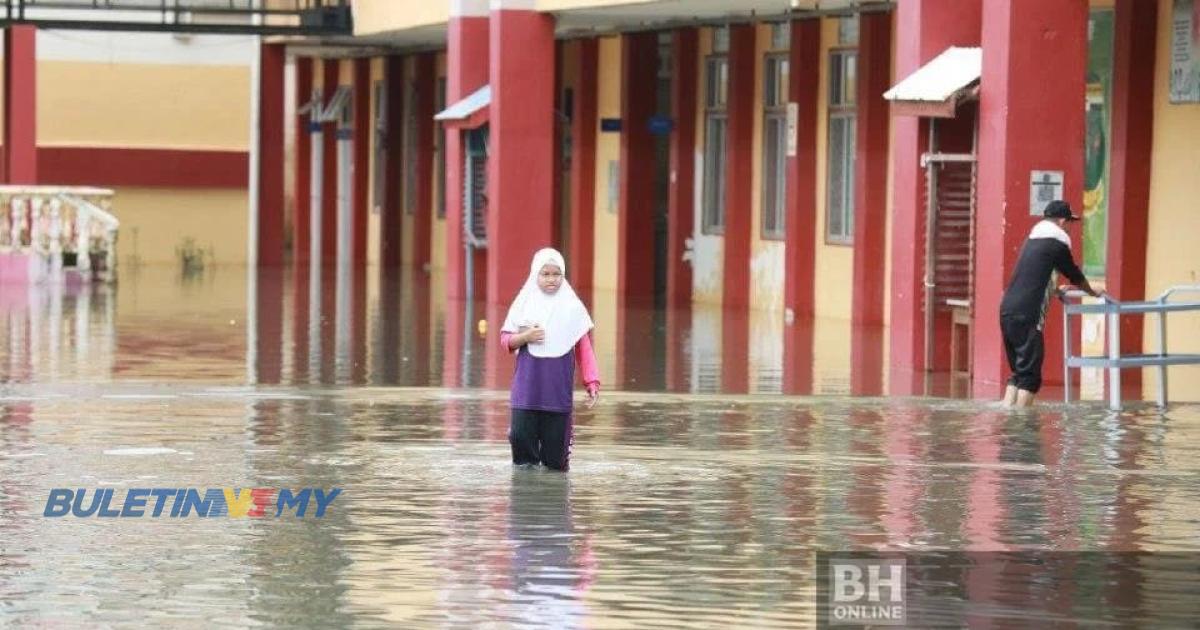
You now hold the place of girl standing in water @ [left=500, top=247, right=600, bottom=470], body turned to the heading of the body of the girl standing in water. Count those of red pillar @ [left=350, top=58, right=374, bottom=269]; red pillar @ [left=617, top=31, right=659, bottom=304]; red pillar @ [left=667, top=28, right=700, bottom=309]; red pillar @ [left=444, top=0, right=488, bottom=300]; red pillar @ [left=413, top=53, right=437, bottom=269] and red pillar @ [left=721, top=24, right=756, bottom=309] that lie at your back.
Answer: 6

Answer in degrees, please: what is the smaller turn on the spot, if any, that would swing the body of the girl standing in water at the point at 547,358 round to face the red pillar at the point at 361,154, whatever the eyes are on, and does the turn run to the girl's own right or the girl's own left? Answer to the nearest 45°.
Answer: approximately 180°

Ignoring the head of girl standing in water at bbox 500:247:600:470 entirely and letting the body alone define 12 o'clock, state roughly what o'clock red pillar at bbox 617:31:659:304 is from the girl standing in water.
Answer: The red pillar is roughly at 6 o'clock from the girl standing in water.

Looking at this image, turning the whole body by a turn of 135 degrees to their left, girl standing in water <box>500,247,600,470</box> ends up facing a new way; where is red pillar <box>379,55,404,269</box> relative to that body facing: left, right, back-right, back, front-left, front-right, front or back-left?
front-left

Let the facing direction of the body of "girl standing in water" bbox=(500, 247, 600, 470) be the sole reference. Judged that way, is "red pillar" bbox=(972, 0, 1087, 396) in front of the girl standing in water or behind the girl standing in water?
behind

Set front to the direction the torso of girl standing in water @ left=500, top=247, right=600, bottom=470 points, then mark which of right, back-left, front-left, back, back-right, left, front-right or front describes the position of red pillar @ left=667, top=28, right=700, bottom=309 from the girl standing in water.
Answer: back

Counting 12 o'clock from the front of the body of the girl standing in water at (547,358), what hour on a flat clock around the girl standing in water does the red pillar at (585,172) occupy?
The red pillar is roughly at 6 o'clock from the girl standing in water.

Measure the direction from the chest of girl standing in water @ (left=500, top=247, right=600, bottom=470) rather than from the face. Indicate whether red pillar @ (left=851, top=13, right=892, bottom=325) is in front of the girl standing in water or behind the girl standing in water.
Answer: behind

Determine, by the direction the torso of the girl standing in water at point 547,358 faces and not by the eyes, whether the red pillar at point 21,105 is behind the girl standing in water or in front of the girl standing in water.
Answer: behind

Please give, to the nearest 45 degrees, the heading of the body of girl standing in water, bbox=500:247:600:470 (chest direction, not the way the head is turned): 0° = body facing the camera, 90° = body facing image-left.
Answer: approximately 0°

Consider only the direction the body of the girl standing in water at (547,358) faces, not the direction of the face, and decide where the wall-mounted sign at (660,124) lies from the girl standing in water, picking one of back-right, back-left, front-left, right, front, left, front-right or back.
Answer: back

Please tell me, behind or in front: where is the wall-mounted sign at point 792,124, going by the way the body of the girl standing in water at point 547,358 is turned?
behind

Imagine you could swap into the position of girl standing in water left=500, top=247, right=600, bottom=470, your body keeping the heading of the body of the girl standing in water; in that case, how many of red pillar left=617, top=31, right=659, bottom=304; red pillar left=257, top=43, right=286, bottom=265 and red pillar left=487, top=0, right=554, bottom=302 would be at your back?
3
